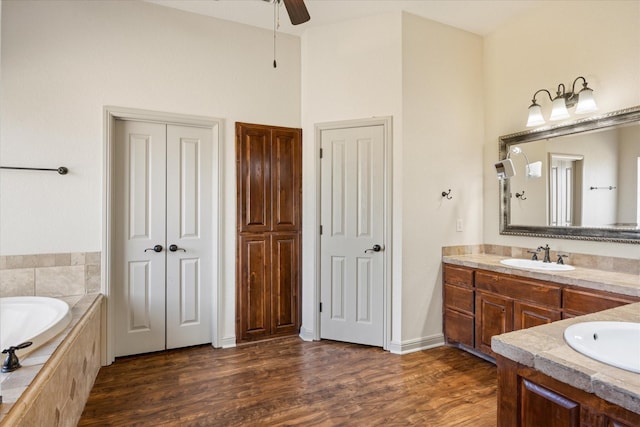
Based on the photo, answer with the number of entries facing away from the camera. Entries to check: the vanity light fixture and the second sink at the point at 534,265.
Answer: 0

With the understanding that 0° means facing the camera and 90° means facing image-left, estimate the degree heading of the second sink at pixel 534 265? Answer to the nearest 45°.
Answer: approximately 45°

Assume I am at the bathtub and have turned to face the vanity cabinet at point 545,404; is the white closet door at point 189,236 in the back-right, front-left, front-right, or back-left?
front-left

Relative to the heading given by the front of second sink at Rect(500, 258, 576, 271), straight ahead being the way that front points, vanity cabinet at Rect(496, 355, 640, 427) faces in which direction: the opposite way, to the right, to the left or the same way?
the same way

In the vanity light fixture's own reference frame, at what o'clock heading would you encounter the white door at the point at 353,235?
The white door is roughly at 1 o'clock from the vanity light fixture.

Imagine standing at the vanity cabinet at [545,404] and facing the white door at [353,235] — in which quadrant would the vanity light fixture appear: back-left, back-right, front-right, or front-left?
front-right

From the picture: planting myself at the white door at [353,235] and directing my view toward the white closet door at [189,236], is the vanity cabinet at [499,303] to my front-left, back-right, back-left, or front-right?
back-left

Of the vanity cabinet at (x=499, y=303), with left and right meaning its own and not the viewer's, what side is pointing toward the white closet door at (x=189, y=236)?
front

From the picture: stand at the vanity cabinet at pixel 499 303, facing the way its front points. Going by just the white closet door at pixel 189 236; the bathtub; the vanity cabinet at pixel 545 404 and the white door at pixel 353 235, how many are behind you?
0

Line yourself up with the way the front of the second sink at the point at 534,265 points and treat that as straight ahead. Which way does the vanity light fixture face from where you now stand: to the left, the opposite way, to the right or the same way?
the same way

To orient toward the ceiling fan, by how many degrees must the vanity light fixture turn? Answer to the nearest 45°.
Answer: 0° — it already faces it

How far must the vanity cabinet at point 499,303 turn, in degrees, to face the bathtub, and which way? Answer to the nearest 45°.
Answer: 0° — it already faces it

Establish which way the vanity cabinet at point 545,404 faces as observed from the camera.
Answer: facing the viewer and to the left of the viewer

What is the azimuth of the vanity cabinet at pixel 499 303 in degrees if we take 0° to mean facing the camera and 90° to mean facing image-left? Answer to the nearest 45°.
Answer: approximately 45°

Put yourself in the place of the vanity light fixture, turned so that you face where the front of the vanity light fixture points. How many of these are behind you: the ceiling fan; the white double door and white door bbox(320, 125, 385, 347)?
0

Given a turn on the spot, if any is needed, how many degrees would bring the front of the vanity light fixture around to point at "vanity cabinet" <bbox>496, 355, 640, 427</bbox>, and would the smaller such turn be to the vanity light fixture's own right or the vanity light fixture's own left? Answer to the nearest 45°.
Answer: approximately 45° to the vanity light fixture's own left

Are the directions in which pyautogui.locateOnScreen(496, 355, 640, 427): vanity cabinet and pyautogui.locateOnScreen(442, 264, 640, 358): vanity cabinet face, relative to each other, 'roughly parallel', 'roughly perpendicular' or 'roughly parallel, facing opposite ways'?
roughly parallel
